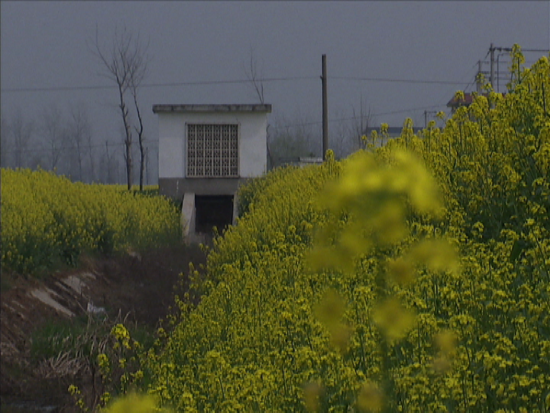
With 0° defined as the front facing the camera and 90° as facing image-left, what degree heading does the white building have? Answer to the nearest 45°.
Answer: approximately 0°
